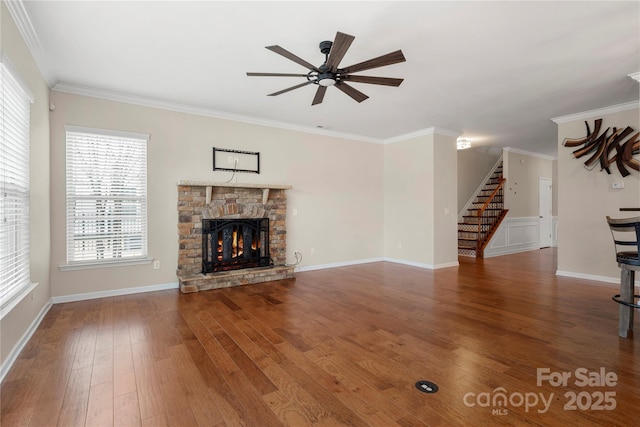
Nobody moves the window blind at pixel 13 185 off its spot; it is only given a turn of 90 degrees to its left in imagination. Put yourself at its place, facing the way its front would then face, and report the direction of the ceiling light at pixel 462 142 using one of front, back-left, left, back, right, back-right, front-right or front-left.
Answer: right

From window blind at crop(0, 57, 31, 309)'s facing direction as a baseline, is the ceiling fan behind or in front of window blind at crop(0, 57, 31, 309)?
in front

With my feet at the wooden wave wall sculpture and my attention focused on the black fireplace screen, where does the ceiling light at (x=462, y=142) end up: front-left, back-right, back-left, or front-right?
front-right

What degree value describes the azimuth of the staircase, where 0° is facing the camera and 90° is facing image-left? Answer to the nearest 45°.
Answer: approximately 45°

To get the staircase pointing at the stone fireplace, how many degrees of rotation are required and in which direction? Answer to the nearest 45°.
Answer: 0° — it already faces it

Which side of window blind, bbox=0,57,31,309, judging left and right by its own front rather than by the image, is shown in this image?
right

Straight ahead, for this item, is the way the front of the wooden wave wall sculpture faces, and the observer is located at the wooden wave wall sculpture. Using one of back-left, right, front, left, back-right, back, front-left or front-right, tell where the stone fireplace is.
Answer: front-right

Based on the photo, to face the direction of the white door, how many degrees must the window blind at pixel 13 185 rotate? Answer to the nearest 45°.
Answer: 0° — it already faces it

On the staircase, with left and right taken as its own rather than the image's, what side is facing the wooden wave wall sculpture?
left

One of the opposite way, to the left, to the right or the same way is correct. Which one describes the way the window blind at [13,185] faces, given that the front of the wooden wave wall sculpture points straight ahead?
the opposite way

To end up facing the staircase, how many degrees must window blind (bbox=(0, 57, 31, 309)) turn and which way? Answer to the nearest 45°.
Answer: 0° — it already faces it

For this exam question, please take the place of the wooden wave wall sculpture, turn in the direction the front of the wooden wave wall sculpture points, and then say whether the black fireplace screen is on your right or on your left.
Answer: on your right
